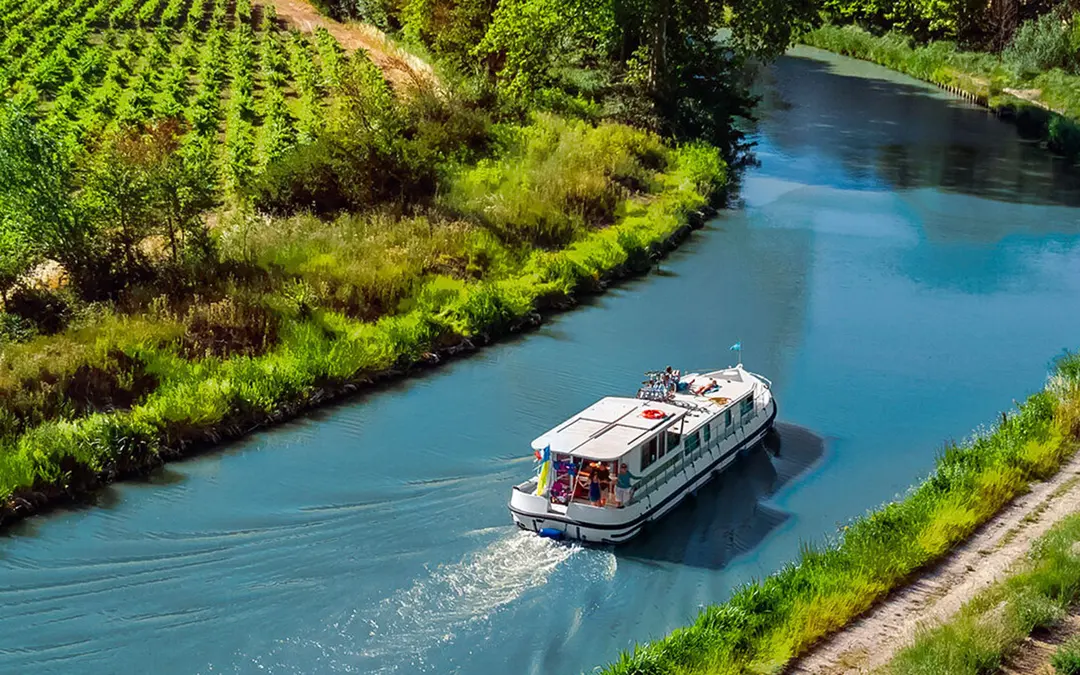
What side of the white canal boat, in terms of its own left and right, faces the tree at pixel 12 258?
left

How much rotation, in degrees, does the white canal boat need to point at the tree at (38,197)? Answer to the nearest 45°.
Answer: approximately 90° to its left

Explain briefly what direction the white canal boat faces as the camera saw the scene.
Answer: facing away from the viewer and to the right of the viewer

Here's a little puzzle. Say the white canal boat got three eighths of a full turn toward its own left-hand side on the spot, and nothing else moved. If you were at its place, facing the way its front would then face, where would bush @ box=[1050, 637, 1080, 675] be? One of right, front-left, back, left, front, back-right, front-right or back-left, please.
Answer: back-left

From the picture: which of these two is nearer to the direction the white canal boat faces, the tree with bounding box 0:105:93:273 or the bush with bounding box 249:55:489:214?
the bush

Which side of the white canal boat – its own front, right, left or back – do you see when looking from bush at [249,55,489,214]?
left

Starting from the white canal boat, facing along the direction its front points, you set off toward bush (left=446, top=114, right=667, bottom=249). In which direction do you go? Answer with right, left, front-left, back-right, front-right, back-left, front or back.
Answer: front-left

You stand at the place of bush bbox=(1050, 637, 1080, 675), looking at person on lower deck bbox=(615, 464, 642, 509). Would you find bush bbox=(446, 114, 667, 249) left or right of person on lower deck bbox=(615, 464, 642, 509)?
right
